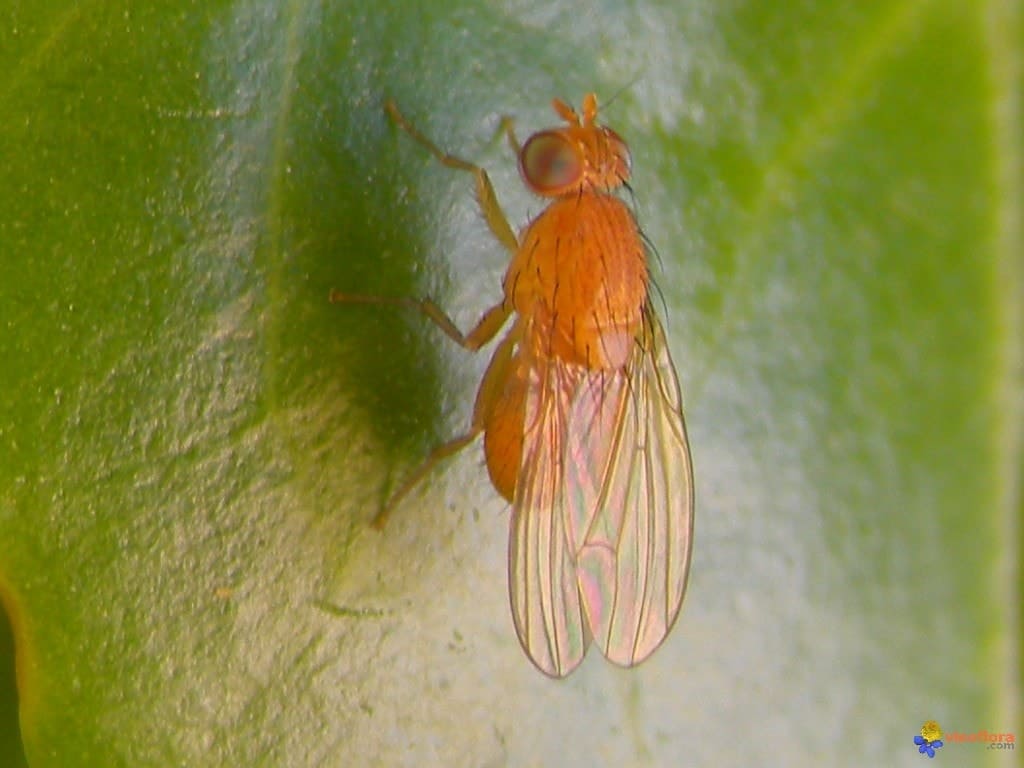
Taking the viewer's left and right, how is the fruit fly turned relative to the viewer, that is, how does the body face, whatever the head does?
facing away from the viewer
